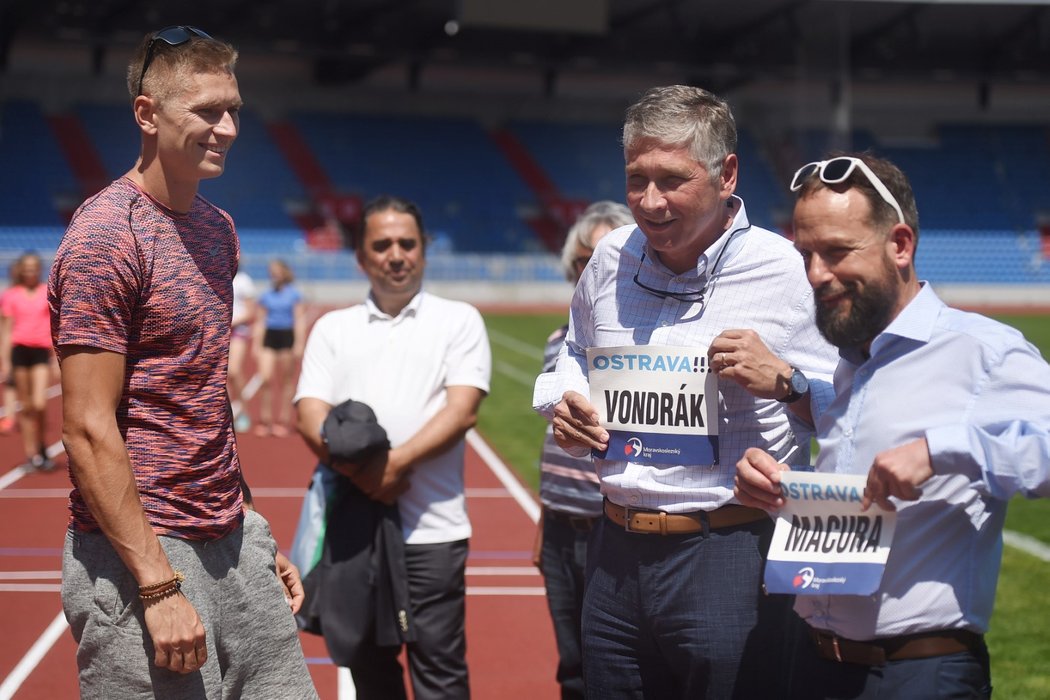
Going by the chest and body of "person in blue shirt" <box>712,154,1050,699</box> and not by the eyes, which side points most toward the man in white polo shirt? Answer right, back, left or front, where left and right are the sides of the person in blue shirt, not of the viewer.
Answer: right

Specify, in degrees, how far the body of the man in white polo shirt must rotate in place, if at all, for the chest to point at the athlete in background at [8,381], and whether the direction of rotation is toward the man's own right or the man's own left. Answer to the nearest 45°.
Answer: approximately 135° to the man's own right

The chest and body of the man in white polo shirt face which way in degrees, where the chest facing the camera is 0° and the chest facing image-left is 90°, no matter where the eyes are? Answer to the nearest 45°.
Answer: approximately 0°

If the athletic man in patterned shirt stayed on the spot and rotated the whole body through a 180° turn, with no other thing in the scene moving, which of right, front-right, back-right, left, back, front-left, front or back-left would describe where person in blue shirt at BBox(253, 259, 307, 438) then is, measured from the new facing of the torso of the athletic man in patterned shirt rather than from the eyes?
front-right

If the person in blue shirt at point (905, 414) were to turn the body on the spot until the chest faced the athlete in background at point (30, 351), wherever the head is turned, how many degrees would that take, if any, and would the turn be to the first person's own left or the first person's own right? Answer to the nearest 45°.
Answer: approximately 90° to the first person's own right

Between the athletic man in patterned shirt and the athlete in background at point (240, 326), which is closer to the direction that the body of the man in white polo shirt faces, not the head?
the athletic man in patterned shirt

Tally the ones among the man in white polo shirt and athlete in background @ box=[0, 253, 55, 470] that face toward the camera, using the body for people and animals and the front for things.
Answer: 2

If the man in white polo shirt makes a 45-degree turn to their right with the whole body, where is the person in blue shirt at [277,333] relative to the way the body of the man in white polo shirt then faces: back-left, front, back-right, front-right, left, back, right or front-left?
back-right
